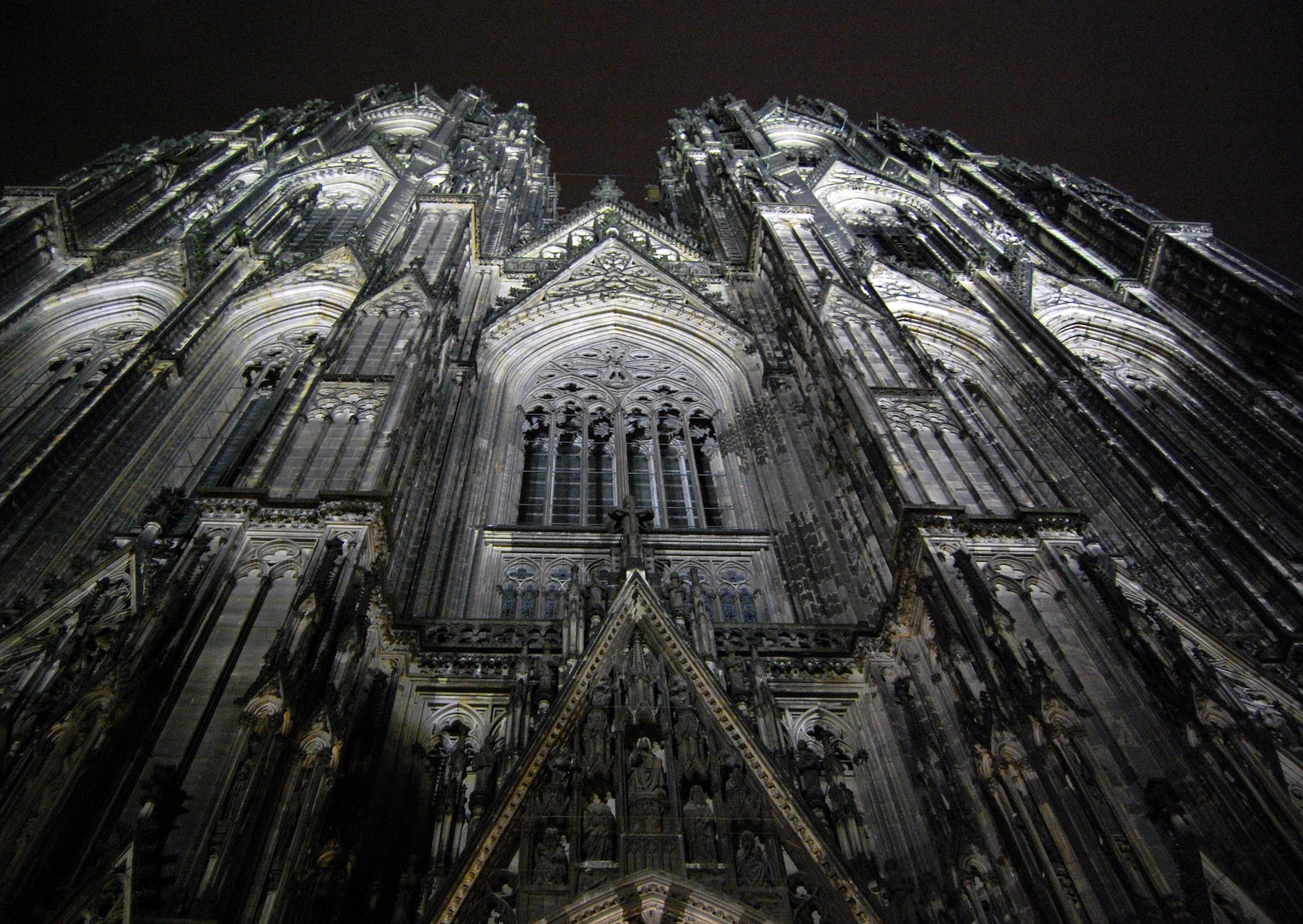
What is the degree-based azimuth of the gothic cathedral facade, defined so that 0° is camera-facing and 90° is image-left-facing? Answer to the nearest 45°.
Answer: approximately 0°
